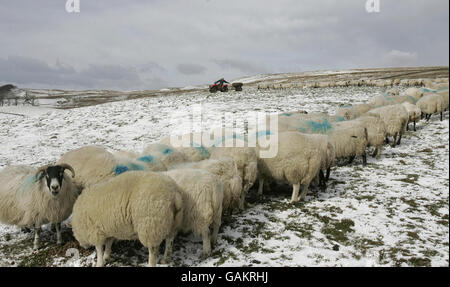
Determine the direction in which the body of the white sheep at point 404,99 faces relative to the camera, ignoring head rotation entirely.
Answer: to the viewer's left

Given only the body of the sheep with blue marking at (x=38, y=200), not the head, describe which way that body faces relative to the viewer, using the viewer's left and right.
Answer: facing the viewer and to the right of the viewer

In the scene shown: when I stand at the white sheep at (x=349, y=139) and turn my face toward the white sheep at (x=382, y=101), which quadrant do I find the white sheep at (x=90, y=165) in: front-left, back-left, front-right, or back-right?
back-left

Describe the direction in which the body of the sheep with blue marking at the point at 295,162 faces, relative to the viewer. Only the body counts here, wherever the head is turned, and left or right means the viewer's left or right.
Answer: facing away from the viewer and to the left of the viewer

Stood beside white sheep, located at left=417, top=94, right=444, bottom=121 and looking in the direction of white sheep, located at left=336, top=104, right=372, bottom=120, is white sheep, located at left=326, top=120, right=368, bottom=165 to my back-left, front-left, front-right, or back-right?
front-left
